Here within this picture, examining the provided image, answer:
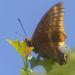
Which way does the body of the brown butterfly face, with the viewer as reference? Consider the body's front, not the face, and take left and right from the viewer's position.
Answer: facing to the left of the viewer
